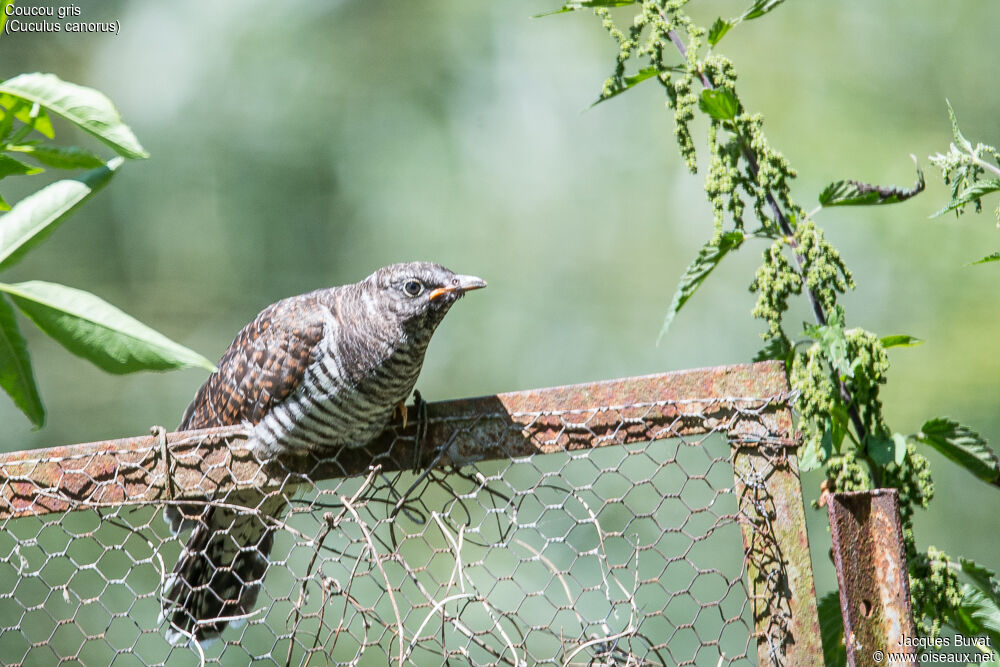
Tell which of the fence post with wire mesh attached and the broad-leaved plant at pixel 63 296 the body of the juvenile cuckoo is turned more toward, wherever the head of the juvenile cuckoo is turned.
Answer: the fence post with wire mesh attached

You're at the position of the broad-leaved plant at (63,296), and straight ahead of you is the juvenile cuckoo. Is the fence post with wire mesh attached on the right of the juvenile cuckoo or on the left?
right

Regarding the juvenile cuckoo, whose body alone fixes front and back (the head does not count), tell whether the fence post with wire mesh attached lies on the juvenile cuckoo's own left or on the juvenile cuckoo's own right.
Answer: on the juvenile cuckoo's own left

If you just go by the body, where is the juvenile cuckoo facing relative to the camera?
to the viewer's right
